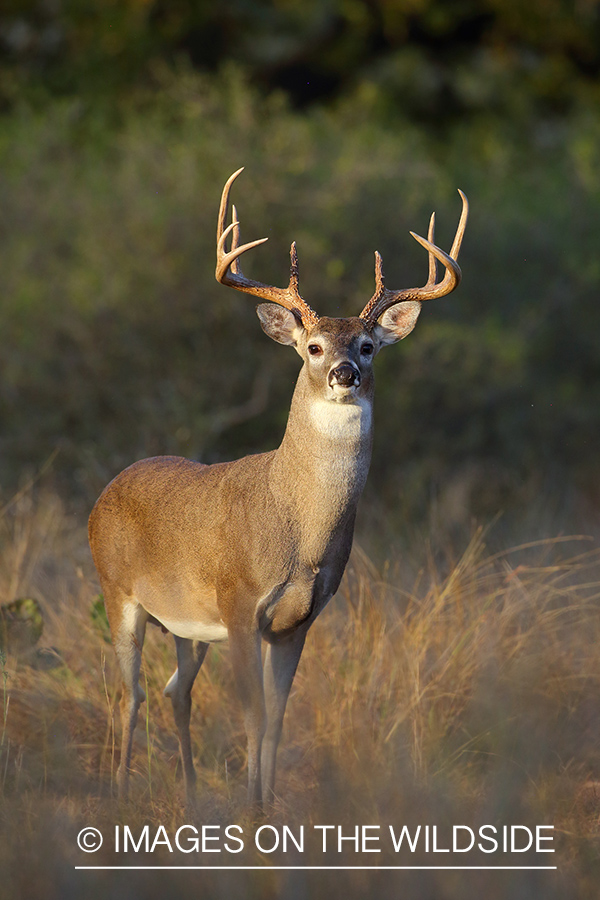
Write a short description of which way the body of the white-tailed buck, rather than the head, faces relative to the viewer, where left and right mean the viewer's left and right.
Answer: facing the viewer and to the right of the viewer
